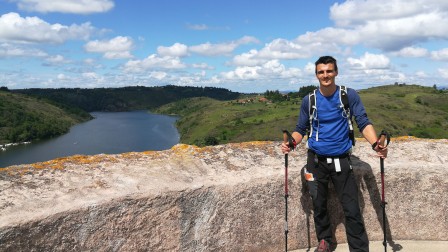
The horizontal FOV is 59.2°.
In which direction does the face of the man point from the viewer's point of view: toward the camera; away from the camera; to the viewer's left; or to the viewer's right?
toward the camera

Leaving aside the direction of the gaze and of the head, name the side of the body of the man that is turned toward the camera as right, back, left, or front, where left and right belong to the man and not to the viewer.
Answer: front
